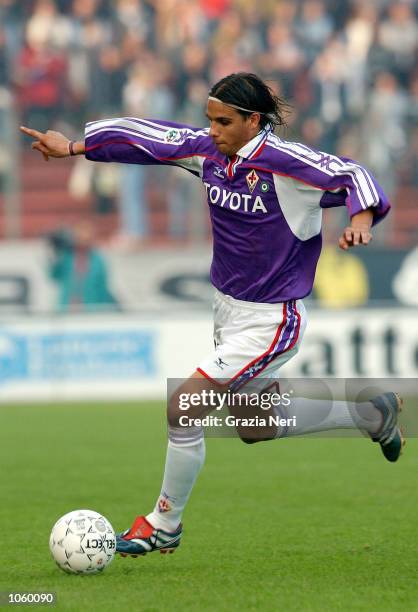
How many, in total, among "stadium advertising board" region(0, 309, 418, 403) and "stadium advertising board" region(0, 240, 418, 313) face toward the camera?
2

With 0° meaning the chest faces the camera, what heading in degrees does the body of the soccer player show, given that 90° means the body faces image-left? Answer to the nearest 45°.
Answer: approximately 45°

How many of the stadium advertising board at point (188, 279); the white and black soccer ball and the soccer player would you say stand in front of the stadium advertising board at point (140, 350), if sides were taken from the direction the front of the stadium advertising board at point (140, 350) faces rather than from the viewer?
2

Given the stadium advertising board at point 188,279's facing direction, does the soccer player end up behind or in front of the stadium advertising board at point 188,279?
in front

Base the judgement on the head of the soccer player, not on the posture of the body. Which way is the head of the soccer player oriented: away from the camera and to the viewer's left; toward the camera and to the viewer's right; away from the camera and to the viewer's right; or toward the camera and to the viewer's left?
toward the camera and to the viewer's left

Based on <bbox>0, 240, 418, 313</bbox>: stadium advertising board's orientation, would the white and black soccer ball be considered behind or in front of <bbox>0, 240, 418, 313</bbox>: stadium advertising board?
in front

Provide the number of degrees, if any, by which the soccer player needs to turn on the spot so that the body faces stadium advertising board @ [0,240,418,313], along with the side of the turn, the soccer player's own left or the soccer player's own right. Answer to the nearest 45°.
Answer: approximately 135° to the soccer player's own right

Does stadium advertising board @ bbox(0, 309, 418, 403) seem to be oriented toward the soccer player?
yes

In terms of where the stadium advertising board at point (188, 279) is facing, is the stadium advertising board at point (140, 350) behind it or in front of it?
in front

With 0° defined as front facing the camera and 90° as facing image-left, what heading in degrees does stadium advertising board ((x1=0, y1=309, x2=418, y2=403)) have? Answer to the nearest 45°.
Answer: approximately 0°
